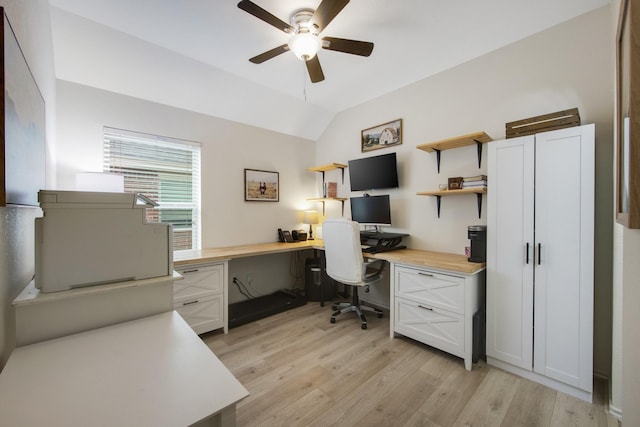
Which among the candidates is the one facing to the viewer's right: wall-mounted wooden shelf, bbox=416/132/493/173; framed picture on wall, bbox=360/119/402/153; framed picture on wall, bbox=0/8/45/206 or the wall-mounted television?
framed picture on wall, bbox=0/8/45/206

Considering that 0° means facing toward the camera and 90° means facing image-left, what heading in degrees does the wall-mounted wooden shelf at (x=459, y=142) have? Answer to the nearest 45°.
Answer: approximately 45°

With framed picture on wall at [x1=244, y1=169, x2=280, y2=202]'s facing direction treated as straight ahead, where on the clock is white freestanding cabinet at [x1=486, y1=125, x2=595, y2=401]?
The white freestanding cabinet is roughly at 12 o'clock from the framed picture on wall.

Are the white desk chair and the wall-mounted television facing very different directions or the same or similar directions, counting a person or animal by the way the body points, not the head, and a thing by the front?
very different directions

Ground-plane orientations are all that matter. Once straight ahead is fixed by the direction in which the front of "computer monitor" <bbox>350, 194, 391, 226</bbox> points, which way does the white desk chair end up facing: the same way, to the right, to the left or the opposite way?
the opposite way

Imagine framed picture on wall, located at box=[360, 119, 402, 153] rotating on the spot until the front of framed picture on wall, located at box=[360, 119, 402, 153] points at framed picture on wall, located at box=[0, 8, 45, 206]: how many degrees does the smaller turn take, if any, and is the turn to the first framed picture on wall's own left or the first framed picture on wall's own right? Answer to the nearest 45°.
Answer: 0° — it already faces it

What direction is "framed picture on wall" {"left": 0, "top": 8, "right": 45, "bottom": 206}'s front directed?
to the viewer's right

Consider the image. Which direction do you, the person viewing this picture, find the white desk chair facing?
facing away from the viewer and to the right of the viewer
